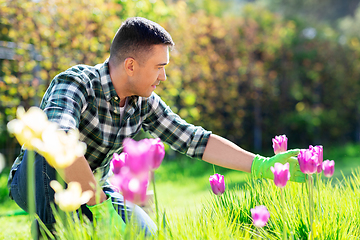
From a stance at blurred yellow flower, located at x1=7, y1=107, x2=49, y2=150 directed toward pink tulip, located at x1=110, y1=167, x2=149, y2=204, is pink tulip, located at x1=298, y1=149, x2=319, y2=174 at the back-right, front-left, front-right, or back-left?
front-left

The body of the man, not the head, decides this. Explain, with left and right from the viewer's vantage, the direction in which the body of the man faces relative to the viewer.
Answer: facing the viewer and to the right of the viewer

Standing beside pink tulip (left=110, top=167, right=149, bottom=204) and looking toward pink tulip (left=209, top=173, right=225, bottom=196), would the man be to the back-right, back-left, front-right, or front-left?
front-left

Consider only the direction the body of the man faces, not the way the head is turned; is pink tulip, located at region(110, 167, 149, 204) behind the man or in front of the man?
in front

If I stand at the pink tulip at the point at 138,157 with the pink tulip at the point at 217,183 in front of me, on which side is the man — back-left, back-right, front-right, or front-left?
front-left

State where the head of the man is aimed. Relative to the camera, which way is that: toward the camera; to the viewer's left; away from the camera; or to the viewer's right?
to the viewer's right

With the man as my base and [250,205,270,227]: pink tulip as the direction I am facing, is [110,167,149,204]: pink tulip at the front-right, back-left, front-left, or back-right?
front-right

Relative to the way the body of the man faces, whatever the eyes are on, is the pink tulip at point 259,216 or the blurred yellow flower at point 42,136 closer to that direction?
the pink tulip

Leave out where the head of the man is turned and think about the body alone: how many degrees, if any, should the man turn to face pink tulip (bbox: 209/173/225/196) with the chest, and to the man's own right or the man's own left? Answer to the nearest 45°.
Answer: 0° — they already face it

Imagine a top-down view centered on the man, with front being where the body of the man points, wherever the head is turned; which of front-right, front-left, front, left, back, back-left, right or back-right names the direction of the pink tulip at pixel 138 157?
front-right

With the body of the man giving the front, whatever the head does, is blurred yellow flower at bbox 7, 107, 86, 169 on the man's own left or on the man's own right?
on the man's own right
